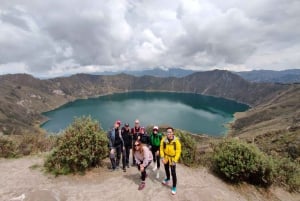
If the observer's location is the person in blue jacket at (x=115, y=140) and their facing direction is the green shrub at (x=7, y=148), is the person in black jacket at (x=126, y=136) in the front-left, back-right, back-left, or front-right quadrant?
back-right

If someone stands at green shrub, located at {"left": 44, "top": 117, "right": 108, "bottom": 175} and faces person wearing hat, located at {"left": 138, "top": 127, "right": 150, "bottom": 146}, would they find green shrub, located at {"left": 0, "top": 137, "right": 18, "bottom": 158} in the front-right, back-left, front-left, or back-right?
back-left

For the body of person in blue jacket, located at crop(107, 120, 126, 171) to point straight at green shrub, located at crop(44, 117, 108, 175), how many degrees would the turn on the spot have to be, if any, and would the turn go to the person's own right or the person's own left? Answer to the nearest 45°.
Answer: approximately 135° to the person's own right

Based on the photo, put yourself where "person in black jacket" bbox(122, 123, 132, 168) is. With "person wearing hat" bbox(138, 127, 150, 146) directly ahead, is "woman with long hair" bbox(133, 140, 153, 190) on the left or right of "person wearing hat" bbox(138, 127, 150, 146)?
right

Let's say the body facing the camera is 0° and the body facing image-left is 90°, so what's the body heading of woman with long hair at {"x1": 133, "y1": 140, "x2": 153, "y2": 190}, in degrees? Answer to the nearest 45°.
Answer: approximately 45°

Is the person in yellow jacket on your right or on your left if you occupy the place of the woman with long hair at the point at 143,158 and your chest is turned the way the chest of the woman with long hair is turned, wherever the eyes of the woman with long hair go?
on your left

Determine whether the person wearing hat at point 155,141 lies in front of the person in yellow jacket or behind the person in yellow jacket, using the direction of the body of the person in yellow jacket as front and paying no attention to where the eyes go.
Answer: behind

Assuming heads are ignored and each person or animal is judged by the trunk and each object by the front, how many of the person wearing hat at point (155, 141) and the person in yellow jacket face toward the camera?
2

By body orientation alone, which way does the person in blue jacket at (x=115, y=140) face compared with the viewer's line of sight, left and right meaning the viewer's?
facing the viewer and to the right of the viewer

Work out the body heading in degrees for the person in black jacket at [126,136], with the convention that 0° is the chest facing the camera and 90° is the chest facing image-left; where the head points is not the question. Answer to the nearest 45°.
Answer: approximately 0°

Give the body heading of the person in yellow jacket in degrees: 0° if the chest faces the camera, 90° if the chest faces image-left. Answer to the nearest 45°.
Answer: approximately 0°
